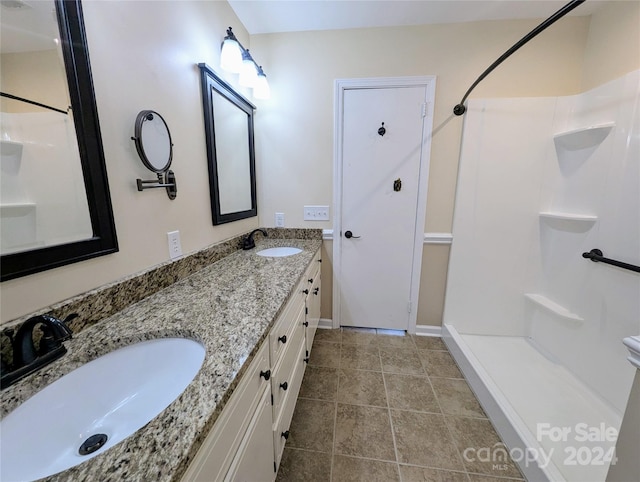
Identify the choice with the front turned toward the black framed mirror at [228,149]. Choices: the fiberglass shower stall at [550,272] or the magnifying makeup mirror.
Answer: the fiberglass shower stall

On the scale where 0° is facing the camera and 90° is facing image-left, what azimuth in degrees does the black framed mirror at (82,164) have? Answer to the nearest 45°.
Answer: approximately 315°

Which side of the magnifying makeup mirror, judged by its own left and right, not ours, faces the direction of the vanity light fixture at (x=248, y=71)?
left

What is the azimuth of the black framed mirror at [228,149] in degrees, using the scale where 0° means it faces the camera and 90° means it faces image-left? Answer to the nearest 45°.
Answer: approximately 315°

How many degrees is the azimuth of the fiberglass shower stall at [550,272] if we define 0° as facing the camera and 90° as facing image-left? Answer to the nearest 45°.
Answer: approximately 45°

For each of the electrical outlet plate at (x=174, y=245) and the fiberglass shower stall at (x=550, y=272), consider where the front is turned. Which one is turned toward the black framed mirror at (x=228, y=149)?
the fiberglass shower stall

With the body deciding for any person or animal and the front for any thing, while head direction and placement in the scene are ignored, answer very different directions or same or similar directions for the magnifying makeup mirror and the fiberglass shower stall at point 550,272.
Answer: very different directions

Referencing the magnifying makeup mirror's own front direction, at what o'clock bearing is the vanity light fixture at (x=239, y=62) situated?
The vanity light fixture is roughly at 9 o'clock from the magnifying makeup mirror.

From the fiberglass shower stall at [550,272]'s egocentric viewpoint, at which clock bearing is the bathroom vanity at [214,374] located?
The bathroom vanity is roughly at 11 o'clock from the fiberglass shower stall.

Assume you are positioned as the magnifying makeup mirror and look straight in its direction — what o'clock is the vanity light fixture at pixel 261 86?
The vanity light fixture is roughly at 9 o'clock from the magnifying makeup mirror.

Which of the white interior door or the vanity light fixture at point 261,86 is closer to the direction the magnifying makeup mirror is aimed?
the white interior door
